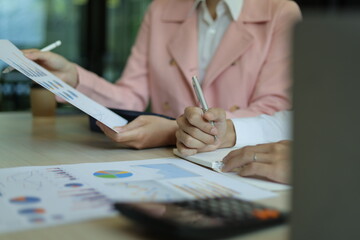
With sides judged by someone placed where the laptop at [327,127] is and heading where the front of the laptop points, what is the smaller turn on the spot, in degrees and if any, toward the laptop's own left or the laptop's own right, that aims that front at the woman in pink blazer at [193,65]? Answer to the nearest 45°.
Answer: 0° — it already faces them

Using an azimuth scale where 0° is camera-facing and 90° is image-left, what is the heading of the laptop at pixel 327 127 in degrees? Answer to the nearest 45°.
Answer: approximately 180°
